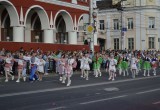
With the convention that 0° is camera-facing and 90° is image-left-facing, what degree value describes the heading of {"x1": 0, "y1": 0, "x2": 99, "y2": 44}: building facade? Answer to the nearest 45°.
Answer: approximately 315°

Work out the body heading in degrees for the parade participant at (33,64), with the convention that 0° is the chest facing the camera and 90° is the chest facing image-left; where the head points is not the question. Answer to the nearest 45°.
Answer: approximately 45°

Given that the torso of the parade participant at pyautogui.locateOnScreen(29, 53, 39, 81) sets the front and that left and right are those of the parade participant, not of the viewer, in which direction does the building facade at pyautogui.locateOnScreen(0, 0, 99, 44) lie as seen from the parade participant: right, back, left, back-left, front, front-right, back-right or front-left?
back-right

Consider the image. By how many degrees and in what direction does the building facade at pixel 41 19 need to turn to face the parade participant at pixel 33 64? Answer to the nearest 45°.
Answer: approximately 45° to its right
